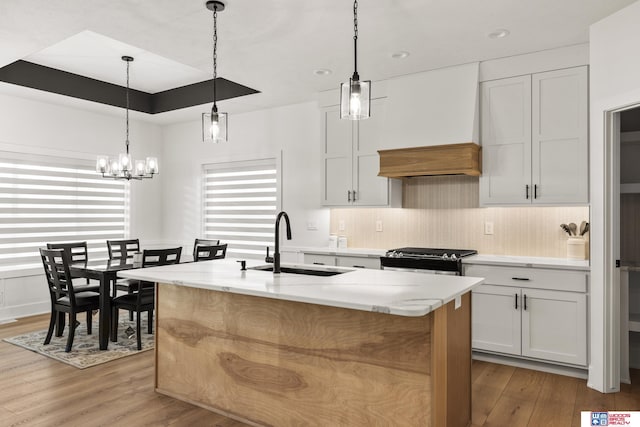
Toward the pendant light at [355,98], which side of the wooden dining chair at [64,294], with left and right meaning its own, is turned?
right

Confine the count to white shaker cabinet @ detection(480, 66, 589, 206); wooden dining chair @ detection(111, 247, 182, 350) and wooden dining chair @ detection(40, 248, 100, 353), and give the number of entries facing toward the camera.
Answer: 1

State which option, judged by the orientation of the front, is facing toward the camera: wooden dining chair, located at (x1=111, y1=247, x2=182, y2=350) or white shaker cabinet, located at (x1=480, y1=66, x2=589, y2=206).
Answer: the white shaker cabinet

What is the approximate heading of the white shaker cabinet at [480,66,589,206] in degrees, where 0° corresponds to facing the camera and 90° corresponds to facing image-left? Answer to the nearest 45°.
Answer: approximately 0°

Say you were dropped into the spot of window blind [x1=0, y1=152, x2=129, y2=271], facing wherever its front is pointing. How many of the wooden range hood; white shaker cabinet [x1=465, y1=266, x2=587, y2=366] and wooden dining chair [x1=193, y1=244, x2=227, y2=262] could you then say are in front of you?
3

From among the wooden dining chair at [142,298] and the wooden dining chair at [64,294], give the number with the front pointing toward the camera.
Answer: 0

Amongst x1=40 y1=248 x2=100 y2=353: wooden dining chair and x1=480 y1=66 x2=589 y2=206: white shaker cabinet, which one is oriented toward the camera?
the white shaker cabinet

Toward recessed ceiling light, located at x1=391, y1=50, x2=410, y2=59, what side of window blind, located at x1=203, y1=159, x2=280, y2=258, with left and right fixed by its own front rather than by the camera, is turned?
left

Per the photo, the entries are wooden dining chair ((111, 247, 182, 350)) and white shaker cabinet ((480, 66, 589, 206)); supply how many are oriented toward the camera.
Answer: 1

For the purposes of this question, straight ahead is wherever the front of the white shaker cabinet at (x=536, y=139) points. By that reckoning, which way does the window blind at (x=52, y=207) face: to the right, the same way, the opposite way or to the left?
to the left

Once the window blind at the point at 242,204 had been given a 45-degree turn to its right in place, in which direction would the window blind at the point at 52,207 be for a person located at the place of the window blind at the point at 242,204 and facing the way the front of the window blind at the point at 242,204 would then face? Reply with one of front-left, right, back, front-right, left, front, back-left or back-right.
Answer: front

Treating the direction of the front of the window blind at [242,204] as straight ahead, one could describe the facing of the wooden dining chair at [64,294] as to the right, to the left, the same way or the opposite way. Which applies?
the opposite way

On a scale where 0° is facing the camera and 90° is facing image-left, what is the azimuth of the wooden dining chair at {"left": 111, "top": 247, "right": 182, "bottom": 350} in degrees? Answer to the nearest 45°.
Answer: approximately 135°

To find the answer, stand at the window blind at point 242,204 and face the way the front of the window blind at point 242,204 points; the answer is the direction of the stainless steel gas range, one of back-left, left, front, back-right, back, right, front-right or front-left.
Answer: left

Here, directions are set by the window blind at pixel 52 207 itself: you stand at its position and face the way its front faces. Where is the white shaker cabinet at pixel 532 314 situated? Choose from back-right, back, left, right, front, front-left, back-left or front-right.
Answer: front

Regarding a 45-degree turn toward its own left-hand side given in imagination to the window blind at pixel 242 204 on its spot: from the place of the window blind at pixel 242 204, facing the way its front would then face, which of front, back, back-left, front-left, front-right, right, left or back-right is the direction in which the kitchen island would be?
front

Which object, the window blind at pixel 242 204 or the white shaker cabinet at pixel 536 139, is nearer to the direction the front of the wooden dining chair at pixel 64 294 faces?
the window blind

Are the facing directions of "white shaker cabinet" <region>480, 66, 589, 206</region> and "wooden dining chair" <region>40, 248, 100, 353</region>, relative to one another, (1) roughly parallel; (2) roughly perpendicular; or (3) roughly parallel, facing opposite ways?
roughly parallel, facing opposite ways

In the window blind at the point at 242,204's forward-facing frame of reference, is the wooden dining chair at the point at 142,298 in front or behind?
in front

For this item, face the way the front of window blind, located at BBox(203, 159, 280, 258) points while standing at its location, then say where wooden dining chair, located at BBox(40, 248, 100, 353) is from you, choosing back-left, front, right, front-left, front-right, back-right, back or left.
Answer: front
